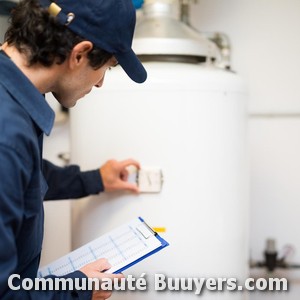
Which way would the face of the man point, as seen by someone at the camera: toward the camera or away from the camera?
away from the camera

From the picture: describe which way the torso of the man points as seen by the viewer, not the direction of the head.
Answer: to the viewer's right
